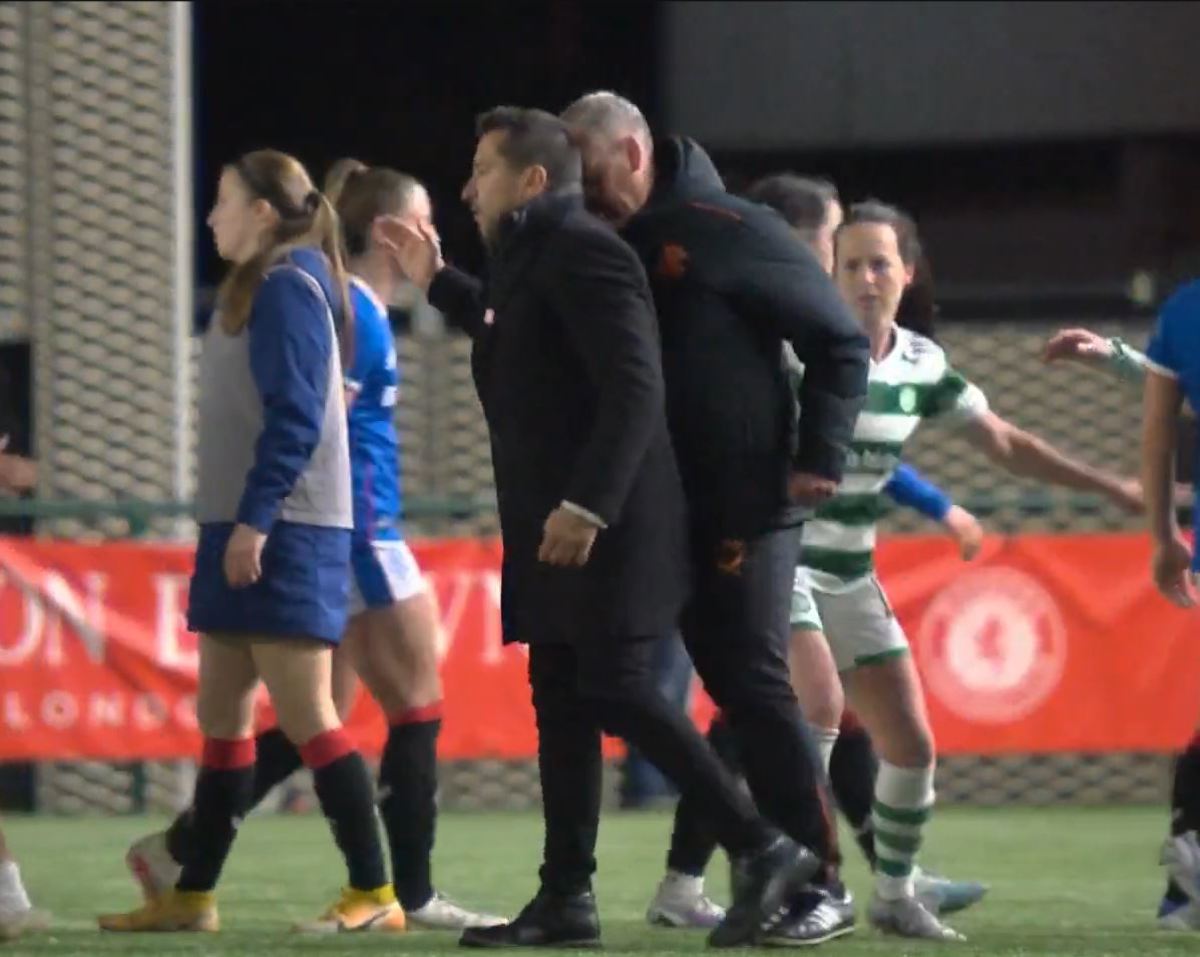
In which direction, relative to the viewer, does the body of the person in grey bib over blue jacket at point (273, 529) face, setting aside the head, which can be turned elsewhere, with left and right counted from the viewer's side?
facing to the left of the viewer

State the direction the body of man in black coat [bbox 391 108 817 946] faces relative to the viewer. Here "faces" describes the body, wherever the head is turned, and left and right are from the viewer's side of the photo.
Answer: facing to the left of the viewer

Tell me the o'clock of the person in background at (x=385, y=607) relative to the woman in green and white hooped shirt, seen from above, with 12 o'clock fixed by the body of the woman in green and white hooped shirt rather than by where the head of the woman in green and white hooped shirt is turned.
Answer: The person in background is roughly at 3 o'clock from the woman in green and white hooped shirt.

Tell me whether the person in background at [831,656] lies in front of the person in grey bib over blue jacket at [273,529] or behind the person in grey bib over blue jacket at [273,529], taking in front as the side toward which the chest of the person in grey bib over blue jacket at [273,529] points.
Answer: behind

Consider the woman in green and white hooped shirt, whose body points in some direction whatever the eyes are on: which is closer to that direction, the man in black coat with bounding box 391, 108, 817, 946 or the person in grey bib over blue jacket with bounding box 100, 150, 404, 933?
the man in black coat

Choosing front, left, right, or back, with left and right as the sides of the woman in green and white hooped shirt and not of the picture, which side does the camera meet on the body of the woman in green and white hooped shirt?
front

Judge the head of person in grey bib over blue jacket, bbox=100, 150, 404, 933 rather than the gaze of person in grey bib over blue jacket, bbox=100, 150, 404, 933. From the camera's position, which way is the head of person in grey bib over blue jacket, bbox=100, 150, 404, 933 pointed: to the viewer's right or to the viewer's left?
to the viewer's left

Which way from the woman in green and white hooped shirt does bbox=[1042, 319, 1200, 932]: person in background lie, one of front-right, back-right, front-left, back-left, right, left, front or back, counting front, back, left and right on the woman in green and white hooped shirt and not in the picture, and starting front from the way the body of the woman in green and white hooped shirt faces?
left

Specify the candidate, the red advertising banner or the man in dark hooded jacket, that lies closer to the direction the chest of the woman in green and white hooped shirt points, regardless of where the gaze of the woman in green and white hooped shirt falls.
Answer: the man in dark hooded jacket

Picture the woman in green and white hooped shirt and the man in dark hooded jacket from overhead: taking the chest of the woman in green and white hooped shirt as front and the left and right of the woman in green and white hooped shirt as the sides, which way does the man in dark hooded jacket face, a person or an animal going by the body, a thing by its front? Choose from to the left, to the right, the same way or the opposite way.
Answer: to the right

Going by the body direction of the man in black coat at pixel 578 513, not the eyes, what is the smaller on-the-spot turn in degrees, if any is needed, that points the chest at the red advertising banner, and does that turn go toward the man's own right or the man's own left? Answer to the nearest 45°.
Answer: approximately 90° to the man's own right

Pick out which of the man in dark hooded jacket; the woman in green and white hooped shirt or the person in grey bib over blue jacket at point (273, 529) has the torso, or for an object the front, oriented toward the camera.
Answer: the woman in green and white hooped shirt

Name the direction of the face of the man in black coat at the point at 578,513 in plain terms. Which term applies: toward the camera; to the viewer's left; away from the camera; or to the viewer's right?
to the viewer's left
